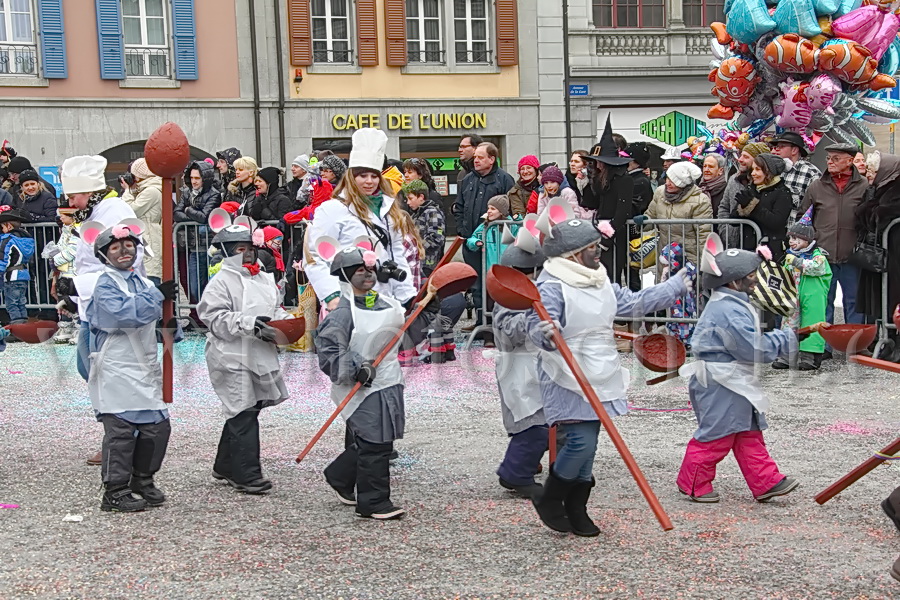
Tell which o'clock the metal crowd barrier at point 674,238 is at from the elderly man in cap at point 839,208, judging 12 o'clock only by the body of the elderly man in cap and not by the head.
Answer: The metal crowd barrier is roughly at 3 o'clock from the elderly man in cap.

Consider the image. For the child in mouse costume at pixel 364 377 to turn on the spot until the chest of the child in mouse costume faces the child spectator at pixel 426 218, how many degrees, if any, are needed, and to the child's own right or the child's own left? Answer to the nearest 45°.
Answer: approximately 135° to the child's own left

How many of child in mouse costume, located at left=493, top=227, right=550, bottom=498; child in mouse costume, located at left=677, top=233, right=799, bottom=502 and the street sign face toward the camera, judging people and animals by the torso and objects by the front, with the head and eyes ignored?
1

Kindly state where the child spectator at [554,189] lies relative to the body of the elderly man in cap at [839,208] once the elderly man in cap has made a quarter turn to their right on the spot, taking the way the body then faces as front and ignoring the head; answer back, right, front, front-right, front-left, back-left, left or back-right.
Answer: front

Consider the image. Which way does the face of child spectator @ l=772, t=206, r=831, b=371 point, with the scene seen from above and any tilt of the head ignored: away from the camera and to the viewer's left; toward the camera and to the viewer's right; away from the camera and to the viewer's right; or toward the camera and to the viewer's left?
toward the camera and to the viewer's left

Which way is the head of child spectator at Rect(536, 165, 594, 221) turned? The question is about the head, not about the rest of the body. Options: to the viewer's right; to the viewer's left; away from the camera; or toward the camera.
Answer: toward the camera

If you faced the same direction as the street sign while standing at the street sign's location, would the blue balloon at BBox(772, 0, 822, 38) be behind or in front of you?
in front

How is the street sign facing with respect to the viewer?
toward the camera
